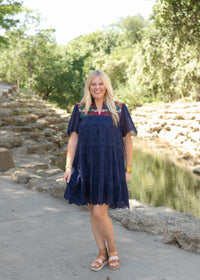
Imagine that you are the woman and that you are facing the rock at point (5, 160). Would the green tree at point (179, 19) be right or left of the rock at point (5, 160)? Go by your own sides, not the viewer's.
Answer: right

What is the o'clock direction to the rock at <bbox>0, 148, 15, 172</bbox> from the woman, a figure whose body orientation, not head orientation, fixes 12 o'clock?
The rock is roughly at 5 o'clock from the woman.

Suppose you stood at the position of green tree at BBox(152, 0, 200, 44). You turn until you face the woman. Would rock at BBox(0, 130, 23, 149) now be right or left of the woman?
right

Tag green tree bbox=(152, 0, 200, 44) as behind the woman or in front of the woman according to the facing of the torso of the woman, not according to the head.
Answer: behind

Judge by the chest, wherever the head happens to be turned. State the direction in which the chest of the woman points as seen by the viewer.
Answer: toward the camera

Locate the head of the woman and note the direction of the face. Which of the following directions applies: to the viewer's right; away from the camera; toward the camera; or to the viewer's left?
toward the camera

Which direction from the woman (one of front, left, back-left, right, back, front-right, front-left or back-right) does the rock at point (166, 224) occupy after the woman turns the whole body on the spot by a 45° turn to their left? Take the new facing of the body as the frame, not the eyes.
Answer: left
